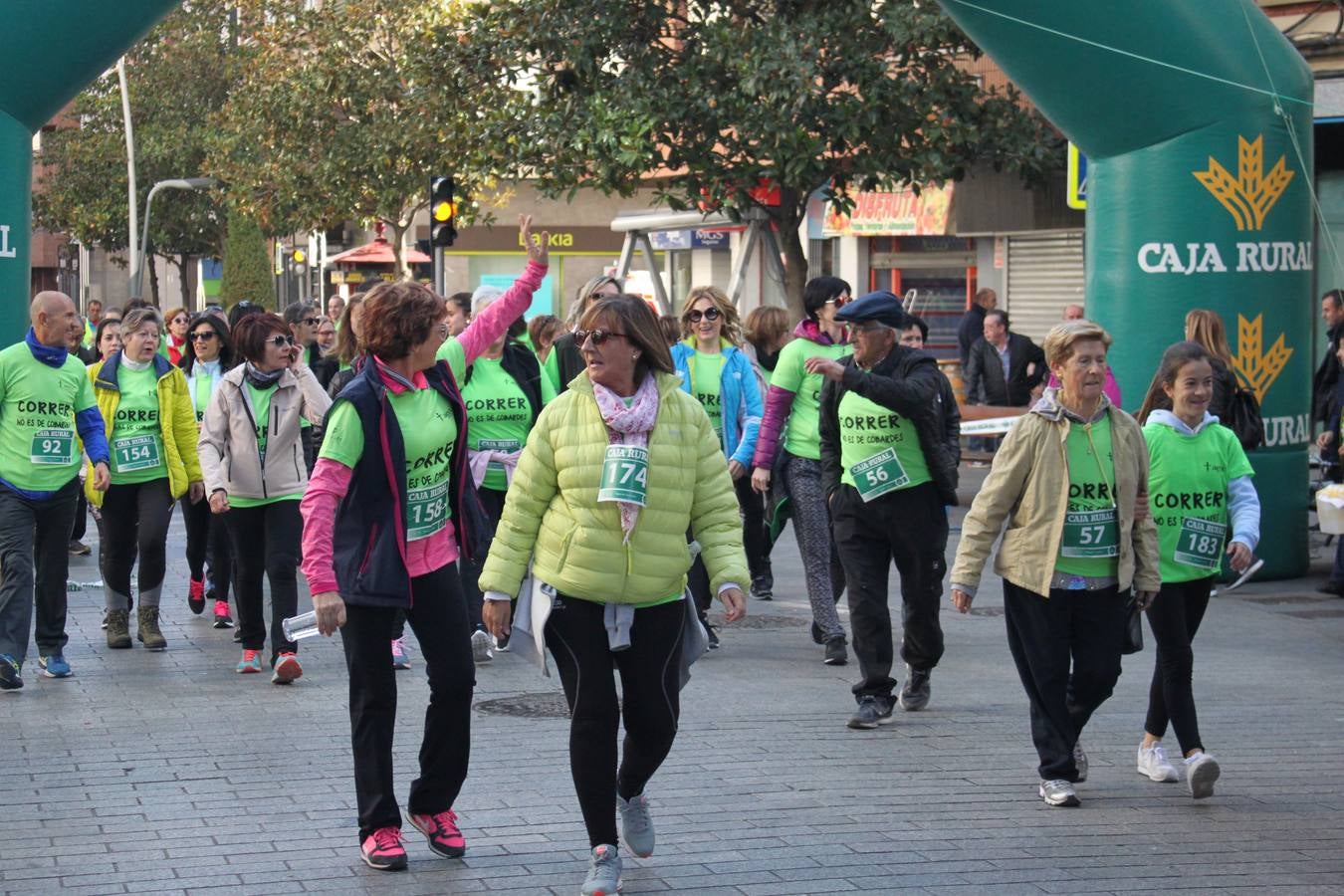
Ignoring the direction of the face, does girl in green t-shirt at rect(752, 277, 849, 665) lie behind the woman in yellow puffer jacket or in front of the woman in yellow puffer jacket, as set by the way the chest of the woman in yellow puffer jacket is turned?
behind

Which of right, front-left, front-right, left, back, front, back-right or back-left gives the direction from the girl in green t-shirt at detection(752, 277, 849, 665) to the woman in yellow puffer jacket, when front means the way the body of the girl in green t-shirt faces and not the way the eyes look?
front-right

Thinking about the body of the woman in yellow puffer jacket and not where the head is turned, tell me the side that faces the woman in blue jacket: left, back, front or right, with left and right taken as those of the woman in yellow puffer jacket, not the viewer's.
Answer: back

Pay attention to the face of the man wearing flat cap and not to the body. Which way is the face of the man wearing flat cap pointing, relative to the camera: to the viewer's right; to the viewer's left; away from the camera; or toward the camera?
to the viewer's left

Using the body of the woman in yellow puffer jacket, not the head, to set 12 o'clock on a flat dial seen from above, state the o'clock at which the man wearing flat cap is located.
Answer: The man wearing flat cap is roughly at 7 o'clock from the woman in yellow puffer jacket.

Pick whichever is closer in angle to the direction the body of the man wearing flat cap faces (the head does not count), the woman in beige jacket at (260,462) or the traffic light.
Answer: the woman in beige jacket

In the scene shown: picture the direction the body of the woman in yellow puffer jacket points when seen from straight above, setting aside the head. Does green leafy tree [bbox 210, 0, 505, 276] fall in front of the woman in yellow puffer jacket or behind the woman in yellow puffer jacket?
behind

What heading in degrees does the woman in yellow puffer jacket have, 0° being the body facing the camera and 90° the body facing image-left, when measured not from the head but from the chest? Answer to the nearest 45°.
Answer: approximately 0°

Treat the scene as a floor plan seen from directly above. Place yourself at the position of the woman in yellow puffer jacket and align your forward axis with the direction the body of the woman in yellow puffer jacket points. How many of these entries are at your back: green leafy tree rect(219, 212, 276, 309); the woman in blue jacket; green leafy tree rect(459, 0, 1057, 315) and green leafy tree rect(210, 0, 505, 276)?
4

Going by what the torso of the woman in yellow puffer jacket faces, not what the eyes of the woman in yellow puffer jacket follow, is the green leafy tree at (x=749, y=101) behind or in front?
behind

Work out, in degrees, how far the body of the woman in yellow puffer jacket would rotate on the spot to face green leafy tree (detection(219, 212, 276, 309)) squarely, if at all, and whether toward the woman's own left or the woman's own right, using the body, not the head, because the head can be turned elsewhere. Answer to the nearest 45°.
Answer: approximately 180°
